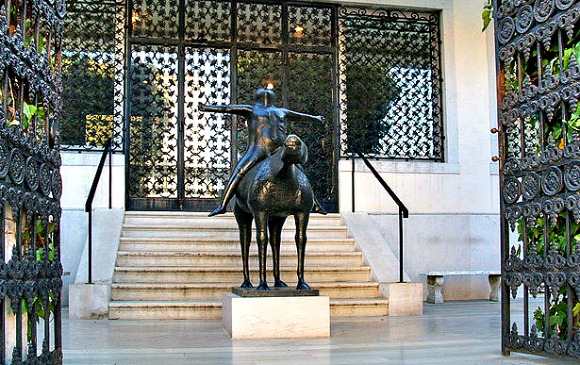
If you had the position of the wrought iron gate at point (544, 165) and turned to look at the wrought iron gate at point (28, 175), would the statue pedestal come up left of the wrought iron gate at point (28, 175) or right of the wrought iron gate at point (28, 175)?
right

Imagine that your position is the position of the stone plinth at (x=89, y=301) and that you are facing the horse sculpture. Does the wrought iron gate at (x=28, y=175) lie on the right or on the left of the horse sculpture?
right

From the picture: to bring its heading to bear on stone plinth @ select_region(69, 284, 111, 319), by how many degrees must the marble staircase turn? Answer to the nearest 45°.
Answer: approximately 45° to its right

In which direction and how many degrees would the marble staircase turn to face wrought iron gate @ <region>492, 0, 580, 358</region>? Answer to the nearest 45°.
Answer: approximately 45° to its left

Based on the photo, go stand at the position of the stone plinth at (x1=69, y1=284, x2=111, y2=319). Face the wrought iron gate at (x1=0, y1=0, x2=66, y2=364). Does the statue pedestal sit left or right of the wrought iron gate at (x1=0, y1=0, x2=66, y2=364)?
left

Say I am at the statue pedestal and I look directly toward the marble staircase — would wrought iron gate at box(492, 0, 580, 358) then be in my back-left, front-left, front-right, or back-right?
back-right

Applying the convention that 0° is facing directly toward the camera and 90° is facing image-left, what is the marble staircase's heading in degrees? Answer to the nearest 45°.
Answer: approximately 0°

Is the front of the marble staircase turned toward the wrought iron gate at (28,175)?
yes
